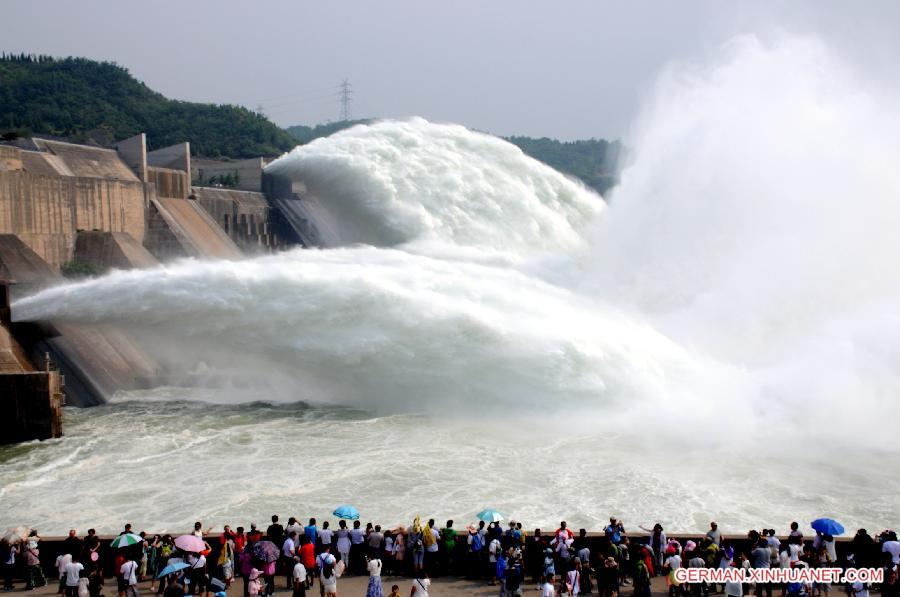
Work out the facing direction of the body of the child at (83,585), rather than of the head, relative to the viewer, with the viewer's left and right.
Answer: facing away from the viewer

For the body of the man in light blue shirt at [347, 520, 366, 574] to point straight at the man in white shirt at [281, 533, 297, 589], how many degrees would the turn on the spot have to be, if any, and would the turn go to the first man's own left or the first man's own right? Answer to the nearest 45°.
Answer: approximately 135° to the first man's own left

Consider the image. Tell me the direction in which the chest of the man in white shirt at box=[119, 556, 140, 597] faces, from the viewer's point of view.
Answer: away from the camera

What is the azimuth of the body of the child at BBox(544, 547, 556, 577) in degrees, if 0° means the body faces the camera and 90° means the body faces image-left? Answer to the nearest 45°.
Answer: approximately 180°

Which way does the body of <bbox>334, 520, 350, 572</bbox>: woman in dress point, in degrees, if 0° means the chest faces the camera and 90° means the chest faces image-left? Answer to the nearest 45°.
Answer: approximately 180°

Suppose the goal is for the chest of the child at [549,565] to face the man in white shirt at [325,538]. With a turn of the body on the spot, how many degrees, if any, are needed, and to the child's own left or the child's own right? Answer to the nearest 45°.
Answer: approximately 90° to the child's own left

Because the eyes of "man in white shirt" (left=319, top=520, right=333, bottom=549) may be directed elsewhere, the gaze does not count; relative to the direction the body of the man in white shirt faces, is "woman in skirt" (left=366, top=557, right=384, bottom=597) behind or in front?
behind

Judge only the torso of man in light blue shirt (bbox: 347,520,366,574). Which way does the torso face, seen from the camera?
away from the camera

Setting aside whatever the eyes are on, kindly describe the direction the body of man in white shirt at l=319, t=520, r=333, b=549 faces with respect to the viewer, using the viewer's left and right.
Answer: facing away from the viewer
